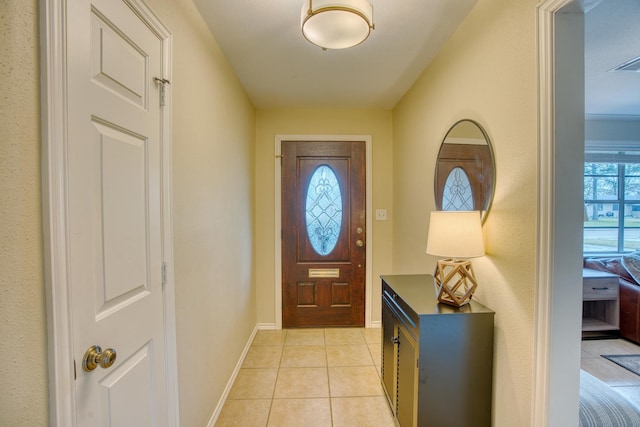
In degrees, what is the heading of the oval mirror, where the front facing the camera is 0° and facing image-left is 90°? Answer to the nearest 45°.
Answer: approximately 45°

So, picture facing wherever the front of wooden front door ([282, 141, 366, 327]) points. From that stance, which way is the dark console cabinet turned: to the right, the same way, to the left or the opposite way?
to the right

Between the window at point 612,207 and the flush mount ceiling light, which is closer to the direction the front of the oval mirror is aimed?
the flush mount ceiling light

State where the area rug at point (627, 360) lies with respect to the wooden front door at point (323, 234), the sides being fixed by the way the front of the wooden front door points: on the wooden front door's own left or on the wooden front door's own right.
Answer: on the wooden front door's own left

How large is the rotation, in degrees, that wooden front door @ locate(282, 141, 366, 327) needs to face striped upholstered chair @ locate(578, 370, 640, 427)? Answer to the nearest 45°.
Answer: approximately 45° to its left

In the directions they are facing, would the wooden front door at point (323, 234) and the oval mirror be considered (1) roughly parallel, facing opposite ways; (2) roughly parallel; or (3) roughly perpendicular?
roughly perpendicular

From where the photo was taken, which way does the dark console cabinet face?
to the viewer's left

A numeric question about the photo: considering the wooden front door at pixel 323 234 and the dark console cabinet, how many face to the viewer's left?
1

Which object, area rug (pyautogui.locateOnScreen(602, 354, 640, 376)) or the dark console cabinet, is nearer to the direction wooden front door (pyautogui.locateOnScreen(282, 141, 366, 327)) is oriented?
the dark console cabinet

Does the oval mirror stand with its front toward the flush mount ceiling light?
yes
